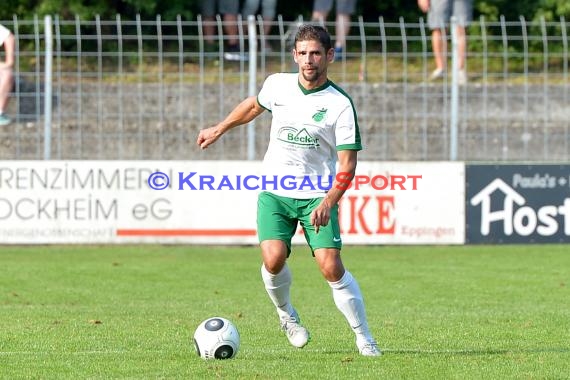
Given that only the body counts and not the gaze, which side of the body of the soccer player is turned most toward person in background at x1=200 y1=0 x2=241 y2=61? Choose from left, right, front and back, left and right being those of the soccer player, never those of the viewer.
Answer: back

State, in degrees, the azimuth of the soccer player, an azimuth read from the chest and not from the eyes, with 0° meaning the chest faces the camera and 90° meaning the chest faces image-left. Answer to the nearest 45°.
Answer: approximately 0°

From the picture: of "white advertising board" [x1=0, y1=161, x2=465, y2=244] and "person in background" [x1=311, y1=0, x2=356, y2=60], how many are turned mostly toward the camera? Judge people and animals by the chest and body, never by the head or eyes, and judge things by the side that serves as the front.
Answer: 2

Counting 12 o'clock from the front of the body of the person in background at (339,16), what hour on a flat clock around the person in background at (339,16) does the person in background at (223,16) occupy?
the person in background at (223,16) is roughly at 3 o'clock from the person in background at (339,16).

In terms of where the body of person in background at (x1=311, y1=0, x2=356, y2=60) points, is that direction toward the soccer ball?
yes
